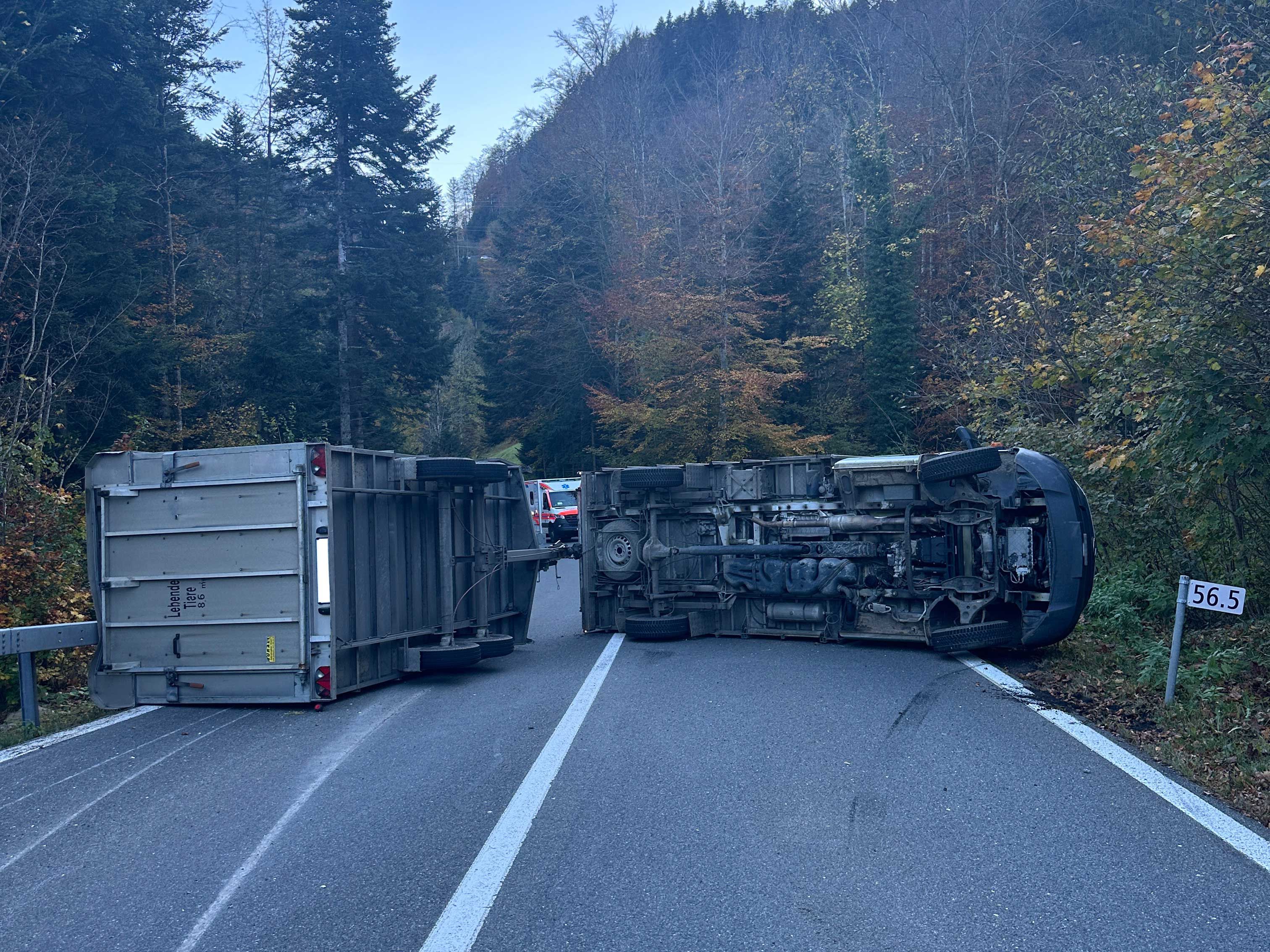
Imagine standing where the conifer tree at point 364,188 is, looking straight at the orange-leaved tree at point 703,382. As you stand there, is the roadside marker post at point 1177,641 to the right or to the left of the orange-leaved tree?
right

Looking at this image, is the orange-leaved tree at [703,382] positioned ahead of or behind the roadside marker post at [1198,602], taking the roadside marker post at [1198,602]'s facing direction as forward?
behind

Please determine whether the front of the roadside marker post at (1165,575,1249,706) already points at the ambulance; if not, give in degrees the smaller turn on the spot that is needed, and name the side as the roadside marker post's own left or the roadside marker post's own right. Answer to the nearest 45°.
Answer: approximately 135° to the roadside marker post's own right

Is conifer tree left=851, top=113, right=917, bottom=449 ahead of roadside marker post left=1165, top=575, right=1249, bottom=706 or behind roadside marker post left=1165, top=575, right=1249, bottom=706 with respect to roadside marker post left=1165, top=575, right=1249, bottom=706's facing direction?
behind

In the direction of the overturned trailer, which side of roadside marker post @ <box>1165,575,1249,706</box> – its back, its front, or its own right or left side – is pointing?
right

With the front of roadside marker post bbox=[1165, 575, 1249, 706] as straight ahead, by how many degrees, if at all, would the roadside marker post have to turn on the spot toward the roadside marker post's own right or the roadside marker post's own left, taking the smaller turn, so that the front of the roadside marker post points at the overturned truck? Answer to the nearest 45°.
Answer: approximately 135° to the roadside marker post's own right

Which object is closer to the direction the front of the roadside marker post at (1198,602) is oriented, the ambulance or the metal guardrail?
the metal guardrail

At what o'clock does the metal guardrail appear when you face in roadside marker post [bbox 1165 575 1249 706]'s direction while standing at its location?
The metal guardrail is roughly at 2 o'clock from the roadside marker post.

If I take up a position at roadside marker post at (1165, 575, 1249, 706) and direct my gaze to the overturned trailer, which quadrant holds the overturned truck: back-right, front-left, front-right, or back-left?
front-right

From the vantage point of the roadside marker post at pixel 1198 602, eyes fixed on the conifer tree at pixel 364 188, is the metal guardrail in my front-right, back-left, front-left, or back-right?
front-left

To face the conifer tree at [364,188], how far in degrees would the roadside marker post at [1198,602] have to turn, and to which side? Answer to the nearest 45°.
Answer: approximately 135° to its right

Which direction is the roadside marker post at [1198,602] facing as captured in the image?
toward the camera
